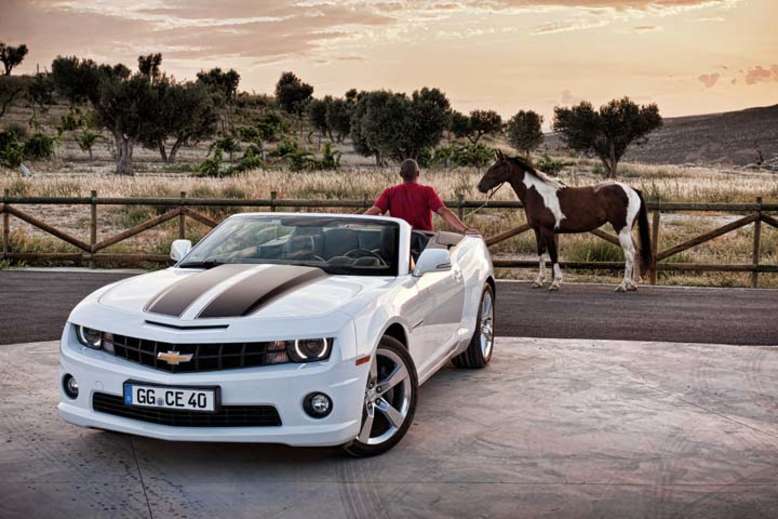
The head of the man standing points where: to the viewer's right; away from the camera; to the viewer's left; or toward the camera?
away from the camera

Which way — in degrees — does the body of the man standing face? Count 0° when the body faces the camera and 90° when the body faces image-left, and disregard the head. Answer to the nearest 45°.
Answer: approximately 180°

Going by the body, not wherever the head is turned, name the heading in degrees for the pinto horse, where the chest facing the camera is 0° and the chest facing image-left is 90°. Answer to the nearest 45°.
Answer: approximately 90°

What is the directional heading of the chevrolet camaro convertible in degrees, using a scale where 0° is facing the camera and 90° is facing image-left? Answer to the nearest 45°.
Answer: approximately 45°

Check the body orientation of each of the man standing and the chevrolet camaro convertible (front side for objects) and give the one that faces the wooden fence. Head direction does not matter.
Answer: the man standing

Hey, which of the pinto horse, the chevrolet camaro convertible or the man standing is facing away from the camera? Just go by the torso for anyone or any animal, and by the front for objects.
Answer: the man standing

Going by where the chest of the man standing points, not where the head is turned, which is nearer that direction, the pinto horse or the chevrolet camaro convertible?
the pinto horse

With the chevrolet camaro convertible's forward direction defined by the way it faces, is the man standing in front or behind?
behind

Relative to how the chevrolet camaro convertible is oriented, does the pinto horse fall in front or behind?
behind

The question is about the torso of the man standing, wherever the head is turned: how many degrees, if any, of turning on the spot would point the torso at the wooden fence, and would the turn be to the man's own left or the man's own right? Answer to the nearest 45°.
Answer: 0° — they already face it

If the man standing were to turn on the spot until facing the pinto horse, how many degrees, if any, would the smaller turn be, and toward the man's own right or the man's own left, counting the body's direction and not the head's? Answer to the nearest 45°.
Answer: approximately 45° to the man's own right

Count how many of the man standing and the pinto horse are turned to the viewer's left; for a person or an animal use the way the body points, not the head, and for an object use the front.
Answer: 1
